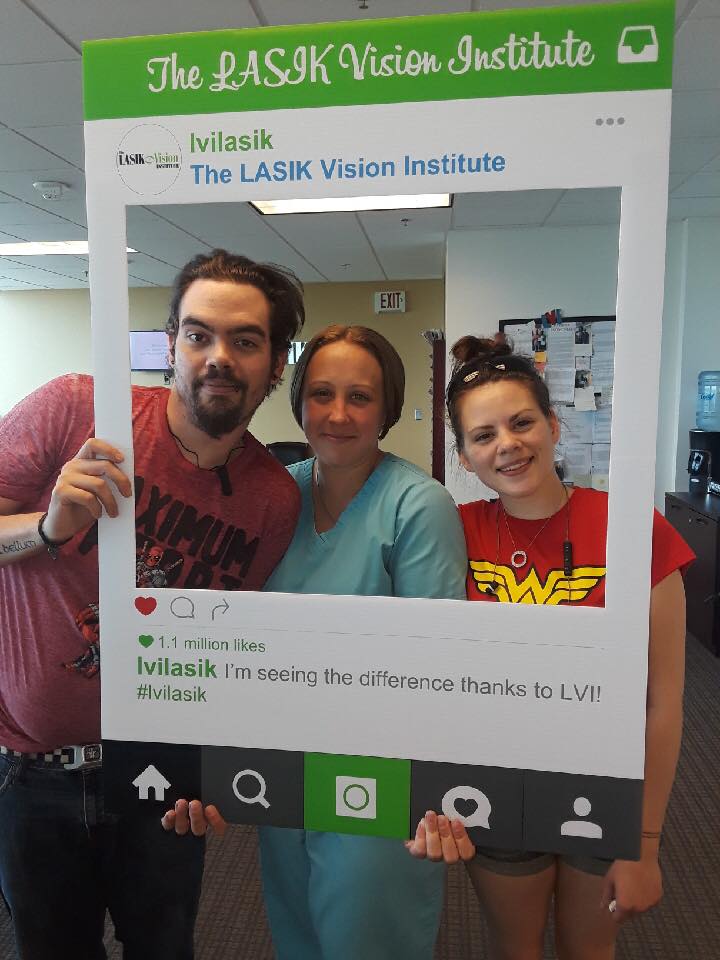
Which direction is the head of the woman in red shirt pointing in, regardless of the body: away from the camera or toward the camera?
toward the camera

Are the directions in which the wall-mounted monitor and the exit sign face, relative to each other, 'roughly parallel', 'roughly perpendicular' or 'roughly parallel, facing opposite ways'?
roughly parallel

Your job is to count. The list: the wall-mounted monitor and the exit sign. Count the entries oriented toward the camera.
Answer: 2

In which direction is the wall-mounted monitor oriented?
toward the camera

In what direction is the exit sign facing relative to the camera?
toward the camera

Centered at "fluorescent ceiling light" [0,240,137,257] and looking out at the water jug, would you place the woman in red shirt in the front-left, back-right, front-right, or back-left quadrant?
front-right
